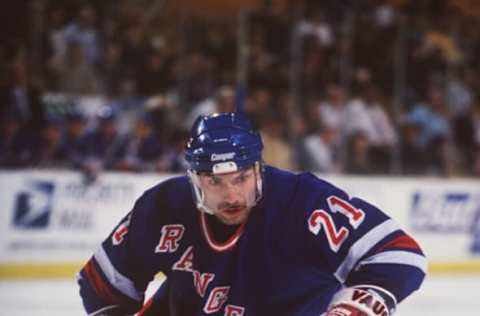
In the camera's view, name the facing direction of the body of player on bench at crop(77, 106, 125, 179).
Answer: toward the camera

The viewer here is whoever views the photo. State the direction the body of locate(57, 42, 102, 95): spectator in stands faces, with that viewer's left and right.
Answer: facing the viewer

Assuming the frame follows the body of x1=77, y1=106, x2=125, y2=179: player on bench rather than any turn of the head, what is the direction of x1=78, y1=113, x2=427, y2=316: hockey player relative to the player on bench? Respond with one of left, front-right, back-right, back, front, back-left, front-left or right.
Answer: front

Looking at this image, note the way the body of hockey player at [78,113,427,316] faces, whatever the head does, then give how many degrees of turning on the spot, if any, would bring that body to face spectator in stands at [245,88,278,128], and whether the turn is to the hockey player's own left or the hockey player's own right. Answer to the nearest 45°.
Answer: approximately 180°

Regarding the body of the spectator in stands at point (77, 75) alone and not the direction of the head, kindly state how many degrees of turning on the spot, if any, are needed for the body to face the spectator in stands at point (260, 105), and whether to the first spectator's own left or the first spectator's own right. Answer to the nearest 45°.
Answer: approximately 90° to the first spectator's own left

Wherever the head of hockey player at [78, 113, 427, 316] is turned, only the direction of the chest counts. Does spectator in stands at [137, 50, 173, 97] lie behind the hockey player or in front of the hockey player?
behind

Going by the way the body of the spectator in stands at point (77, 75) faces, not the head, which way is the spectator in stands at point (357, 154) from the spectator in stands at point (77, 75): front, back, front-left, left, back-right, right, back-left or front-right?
left

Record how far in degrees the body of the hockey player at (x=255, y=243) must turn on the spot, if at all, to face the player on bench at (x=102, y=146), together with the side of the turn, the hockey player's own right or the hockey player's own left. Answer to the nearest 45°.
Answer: approximately 180°

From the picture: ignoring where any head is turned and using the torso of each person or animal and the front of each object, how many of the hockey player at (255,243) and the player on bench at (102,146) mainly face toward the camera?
2

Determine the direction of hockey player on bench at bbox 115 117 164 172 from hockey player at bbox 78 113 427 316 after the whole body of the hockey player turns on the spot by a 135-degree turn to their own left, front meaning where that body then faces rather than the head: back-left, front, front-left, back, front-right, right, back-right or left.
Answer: front-left
